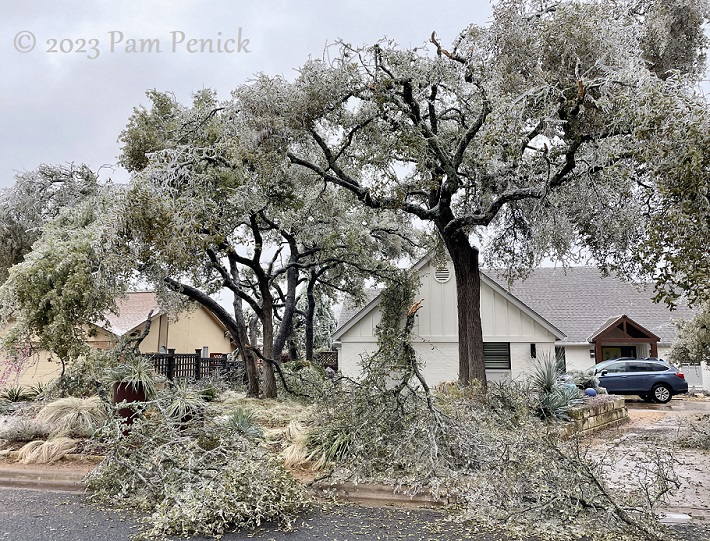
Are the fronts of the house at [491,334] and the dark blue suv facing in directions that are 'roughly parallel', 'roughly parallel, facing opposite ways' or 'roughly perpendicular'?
roughly perpendicular

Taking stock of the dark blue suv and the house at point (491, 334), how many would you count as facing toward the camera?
1

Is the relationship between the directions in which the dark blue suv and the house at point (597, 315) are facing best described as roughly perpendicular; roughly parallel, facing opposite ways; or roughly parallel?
roughly perpendicular

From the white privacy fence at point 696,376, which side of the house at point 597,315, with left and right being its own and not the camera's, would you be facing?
left

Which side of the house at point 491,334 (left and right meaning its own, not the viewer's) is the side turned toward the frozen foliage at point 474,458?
front

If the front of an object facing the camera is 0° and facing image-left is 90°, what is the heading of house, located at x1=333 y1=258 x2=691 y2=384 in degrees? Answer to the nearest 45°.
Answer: approximately 0°
